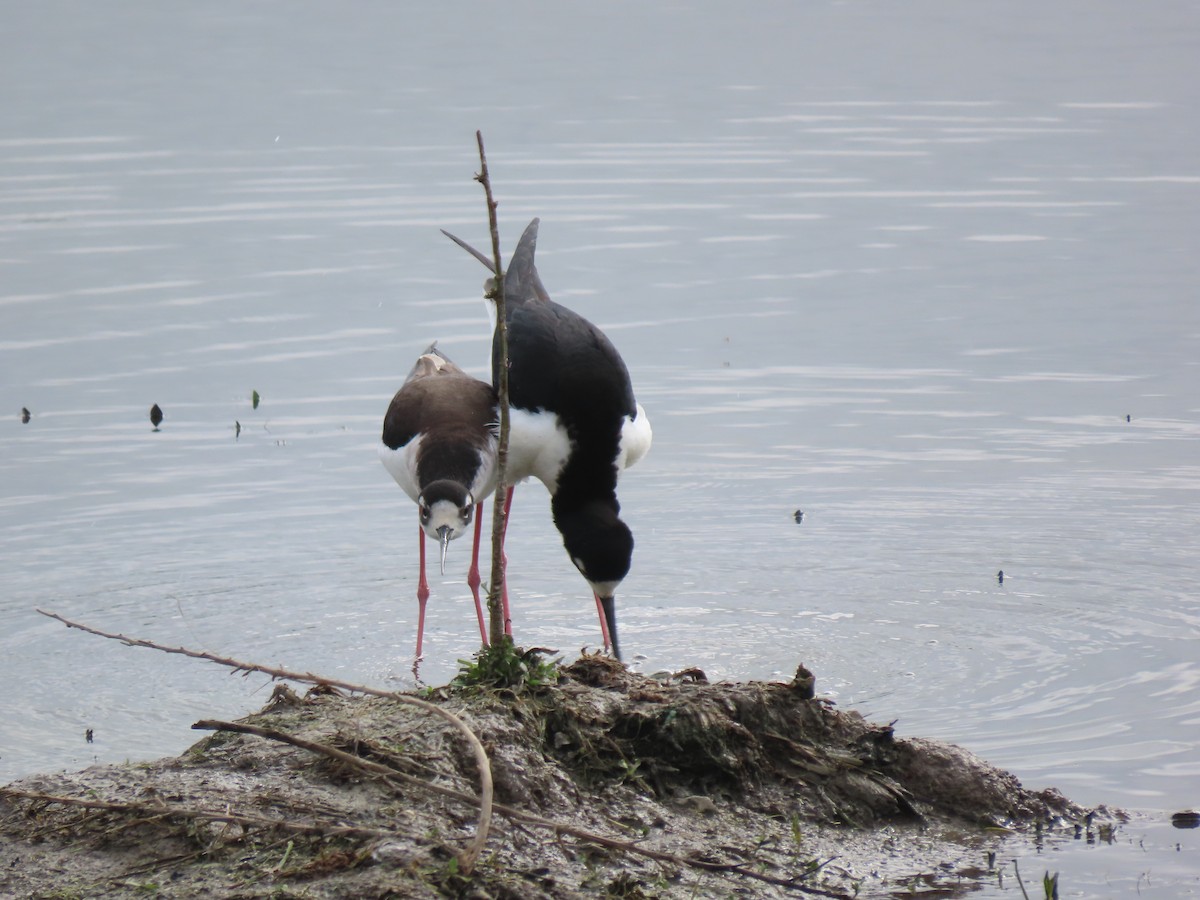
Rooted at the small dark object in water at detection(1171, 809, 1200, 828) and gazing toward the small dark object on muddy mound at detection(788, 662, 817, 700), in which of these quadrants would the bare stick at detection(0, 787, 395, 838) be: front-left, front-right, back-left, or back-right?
front-left

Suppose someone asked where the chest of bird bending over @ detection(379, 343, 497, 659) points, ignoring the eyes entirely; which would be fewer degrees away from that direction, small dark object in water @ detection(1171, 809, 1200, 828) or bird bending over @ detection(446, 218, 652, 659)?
the small dark object in water

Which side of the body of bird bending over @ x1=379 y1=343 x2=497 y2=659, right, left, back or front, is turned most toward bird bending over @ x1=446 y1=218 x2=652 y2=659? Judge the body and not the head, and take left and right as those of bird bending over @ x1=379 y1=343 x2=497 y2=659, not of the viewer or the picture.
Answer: left

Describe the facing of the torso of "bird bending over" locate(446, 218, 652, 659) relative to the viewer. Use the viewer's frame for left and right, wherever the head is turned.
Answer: facing the viewer and to the right of the viewer

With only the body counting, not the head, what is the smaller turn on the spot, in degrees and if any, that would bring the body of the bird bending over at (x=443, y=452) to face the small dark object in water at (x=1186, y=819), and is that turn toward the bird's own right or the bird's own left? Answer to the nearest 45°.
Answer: approximately 45° to the bird's own left

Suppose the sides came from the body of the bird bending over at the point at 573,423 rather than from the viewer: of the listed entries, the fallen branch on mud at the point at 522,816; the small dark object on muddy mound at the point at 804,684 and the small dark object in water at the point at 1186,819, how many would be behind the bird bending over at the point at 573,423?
0

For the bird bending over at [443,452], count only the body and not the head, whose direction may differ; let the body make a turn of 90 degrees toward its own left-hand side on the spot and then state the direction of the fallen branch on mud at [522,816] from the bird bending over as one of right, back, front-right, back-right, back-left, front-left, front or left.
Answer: right

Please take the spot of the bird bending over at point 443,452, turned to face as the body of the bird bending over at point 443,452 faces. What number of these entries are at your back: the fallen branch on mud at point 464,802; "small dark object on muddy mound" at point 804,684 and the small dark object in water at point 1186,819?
0

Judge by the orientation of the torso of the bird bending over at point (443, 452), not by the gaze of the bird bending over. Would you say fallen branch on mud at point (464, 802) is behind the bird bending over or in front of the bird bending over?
in front

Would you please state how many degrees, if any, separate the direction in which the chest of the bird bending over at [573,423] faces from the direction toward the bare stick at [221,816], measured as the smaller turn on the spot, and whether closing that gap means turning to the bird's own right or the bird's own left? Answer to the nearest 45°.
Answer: approximately 45° to the bird's own right

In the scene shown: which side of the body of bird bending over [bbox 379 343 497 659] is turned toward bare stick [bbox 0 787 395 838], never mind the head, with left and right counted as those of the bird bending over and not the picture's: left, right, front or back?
front

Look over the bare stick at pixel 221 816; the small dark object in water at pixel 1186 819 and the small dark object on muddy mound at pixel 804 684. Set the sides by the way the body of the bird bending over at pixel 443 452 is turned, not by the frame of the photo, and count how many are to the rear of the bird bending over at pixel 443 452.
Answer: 0

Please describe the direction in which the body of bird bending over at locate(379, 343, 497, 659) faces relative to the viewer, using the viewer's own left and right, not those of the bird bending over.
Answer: facing the viewer

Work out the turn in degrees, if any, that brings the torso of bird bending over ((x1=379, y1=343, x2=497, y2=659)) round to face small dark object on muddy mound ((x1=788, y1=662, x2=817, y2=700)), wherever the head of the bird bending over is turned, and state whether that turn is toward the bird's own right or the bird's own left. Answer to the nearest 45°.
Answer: approximately 45° to the bird's own left

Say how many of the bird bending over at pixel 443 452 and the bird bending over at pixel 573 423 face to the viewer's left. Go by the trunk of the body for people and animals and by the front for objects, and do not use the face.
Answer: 0

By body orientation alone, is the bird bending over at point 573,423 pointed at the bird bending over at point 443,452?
no

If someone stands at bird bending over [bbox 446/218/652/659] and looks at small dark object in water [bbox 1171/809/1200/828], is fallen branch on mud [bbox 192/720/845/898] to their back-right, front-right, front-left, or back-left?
front-right
